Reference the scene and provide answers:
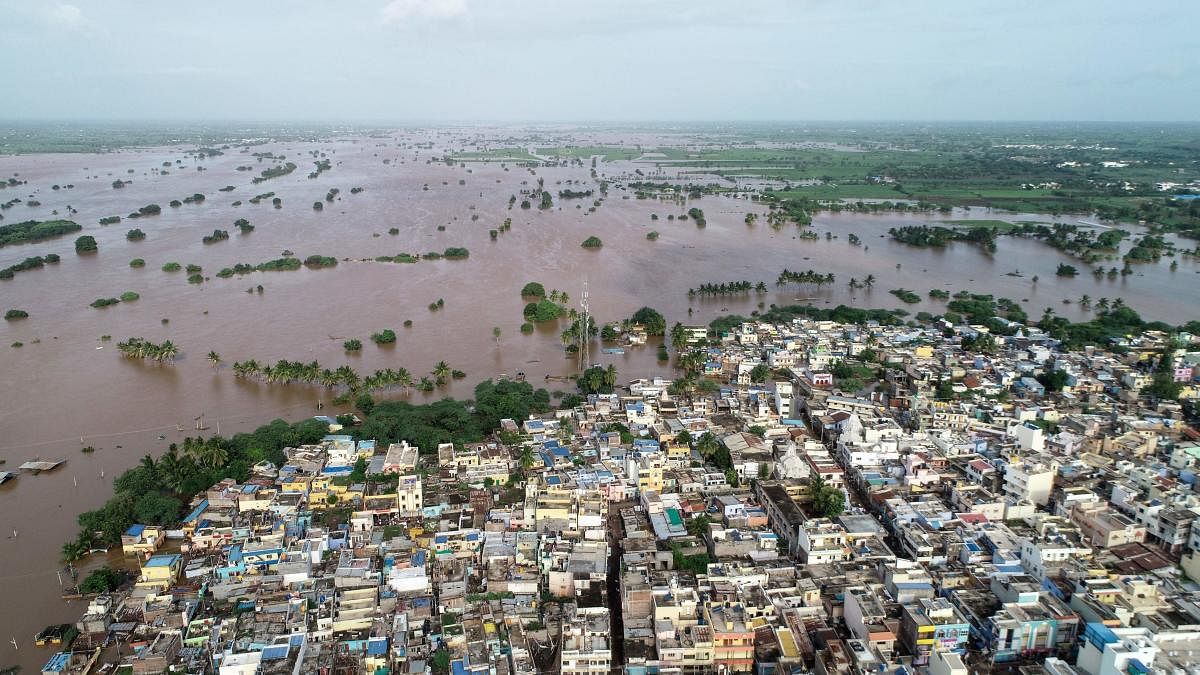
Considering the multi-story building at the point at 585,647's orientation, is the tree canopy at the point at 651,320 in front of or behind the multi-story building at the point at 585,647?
behind

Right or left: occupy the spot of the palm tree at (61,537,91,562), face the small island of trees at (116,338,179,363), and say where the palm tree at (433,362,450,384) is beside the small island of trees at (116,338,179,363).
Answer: right

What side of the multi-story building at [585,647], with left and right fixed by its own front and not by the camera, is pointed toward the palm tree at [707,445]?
back

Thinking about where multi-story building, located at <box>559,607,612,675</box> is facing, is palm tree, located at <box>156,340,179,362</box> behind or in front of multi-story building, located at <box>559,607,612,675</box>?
behind

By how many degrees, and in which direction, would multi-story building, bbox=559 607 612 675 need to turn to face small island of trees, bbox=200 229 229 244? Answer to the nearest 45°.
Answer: approximately 135° to its right

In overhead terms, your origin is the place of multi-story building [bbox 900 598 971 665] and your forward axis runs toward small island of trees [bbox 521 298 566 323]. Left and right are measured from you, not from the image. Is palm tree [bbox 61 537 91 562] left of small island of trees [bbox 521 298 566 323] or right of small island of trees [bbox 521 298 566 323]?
left

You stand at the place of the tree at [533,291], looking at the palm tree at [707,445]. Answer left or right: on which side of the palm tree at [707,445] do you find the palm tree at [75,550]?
right

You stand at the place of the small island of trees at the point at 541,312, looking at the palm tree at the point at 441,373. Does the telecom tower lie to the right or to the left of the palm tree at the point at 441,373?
left

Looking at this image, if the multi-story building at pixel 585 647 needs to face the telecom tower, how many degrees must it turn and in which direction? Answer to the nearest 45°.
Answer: approximately 180°
